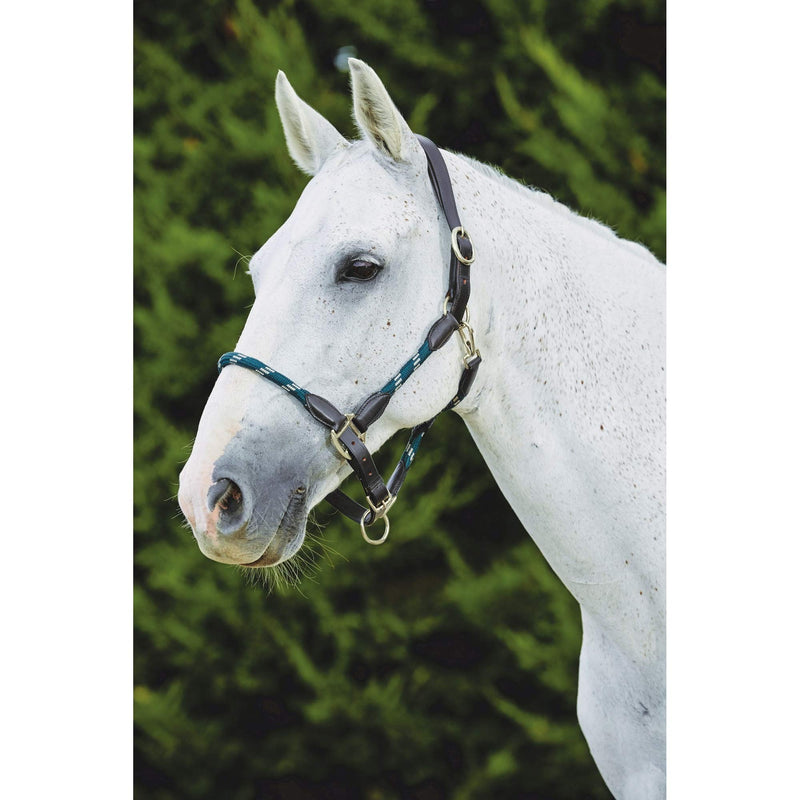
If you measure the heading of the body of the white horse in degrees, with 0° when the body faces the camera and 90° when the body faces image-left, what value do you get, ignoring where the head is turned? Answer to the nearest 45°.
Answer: approximately 90°
